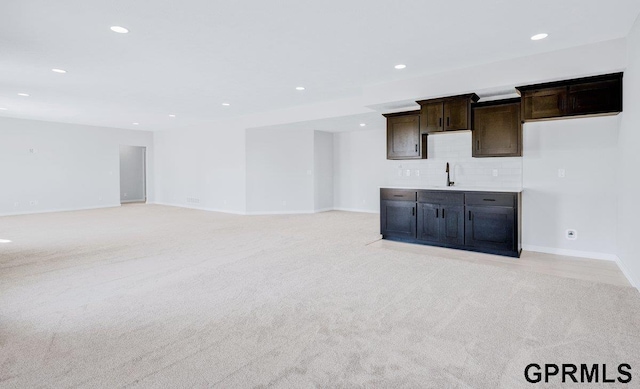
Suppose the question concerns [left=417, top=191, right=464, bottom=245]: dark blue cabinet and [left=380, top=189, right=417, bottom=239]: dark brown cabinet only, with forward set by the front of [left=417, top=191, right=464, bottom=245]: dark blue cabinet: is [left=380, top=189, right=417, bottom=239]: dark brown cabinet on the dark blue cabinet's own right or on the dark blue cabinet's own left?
on the dark blue cabinet's own right

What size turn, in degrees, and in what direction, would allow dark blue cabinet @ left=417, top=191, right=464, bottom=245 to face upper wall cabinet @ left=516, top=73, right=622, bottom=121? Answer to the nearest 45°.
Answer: approximately 90° to its left

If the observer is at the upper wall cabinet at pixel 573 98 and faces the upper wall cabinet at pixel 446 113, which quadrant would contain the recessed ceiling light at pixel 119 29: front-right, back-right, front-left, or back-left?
front-left

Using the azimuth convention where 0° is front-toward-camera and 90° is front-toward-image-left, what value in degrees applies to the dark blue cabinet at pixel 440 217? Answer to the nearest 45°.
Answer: approximately 0°

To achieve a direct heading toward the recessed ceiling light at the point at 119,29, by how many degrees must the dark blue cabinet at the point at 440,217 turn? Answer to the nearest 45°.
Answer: approximately 45° to its right
